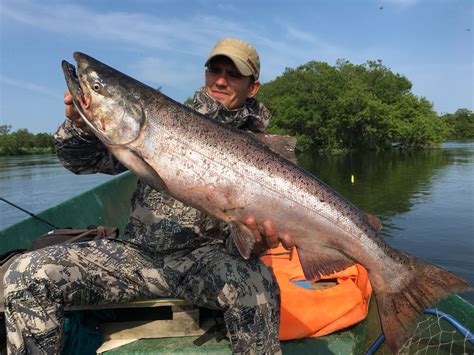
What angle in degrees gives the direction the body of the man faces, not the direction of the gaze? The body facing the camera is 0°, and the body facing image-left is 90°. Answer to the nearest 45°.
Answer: approximately 0°

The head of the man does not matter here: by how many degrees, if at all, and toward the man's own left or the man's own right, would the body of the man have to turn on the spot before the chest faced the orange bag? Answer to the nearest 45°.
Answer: approximately 90° to the man's own left
